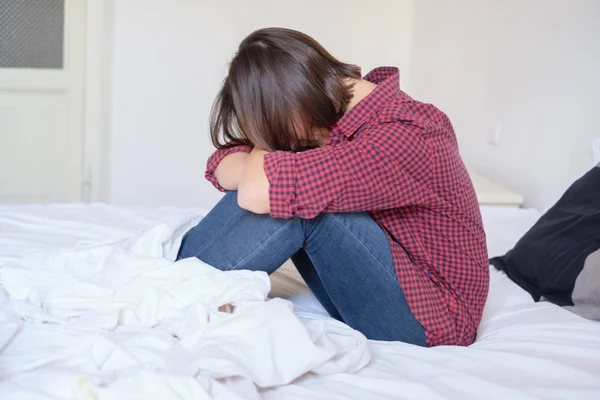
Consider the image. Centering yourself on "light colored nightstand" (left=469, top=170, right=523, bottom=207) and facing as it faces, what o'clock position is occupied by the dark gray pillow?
The dark gray pillow is roughly at 10 o'clock from the light colored nightstand.

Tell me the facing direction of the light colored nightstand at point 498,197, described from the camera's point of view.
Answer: facing the viewer and to the left of the viewer

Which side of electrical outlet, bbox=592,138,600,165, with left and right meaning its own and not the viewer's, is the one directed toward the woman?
front

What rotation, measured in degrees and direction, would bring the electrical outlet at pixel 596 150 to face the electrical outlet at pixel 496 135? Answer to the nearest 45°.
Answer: approximately 90° to its right

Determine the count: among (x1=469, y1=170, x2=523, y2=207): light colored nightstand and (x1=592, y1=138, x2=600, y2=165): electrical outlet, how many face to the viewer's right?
0
